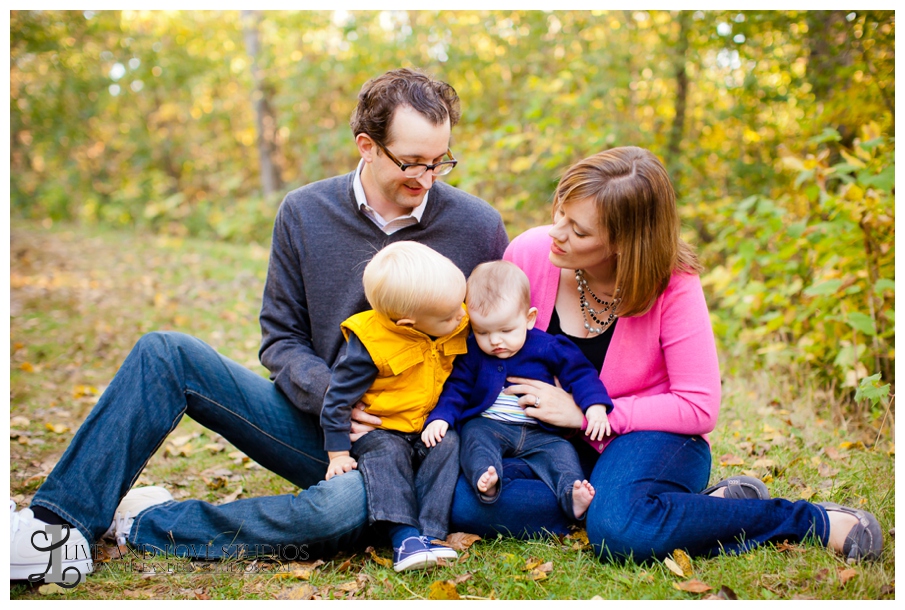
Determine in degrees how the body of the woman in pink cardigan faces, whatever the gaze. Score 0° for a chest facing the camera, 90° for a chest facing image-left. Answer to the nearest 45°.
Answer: approximately 45°

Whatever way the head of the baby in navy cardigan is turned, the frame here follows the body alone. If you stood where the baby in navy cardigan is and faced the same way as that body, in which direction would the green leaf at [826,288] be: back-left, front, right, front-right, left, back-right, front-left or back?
back-left

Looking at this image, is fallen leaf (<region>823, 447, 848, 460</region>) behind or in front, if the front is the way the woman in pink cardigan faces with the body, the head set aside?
behind

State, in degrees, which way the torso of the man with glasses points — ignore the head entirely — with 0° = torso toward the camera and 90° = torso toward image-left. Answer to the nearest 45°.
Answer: approximately 0°

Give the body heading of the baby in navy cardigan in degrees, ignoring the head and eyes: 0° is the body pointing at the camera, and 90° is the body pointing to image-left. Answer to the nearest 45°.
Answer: approximately 0°

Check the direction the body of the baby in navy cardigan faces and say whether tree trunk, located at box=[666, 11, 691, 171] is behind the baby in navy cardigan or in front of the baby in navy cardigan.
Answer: behind

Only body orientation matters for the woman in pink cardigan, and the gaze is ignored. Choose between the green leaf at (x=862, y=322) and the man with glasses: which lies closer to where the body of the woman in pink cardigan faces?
the man with glasses

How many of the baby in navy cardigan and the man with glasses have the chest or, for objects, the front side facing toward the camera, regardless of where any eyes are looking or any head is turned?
2

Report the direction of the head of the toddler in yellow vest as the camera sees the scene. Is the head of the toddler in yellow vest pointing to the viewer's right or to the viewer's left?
to the viewer's right
